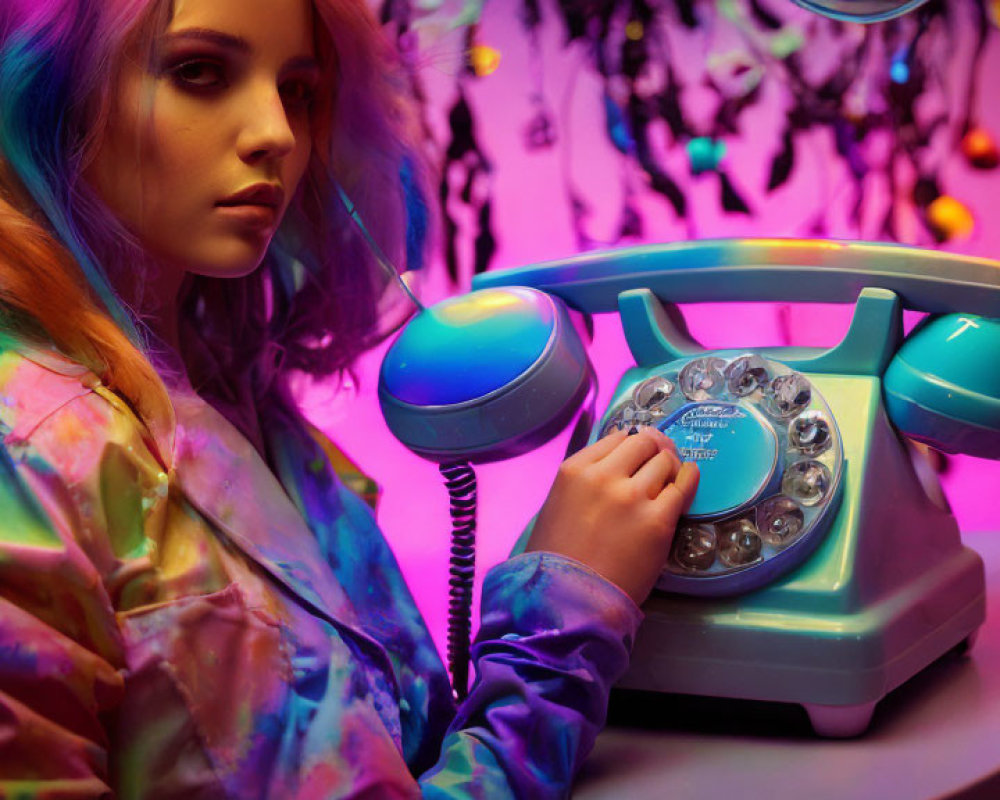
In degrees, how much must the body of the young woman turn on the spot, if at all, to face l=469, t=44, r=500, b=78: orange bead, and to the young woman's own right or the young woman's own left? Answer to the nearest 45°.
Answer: approximately 135° to the young woman's own left

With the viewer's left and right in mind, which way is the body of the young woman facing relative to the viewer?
facing the viewer and to the right of the viewer

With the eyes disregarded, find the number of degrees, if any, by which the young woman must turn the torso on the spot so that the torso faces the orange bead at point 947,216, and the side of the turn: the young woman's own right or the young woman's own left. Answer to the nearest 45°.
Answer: approximately 90° to the young woman's own left

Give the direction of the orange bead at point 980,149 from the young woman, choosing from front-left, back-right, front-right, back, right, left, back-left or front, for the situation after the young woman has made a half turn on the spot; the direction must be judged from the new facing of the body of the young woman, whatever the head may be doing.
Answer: right
